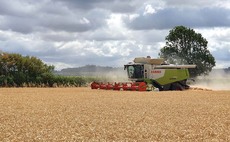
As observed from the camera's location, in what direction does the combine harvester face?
facing the viewer and to the left of the viewer
